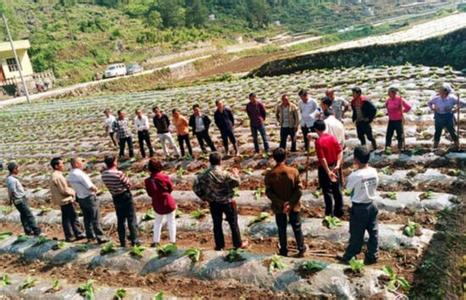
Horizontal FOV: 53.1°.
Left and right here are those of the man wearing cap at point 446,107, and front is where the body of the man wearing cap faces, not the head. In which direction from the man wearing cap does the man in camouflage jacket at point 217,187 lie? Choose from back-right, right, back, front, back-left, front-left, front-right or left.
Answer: front-right

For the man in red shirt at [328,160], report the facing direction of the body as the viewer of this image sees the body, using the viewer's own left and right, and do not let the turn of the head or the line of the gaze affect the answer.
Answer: facing away from the viewer and to the left of the viewer

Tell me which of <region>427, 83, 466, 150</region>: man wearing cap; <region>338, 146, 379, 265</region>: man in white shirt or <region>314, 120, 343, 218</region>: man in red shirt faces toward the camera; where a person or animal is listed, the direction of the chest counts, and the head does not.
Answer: the man wearing cap

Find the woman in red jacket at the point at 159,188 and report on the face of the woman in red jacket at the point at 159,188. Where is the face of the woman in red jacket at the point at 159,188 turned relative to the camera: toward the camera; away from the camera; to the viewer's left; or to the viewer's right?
away from the camera

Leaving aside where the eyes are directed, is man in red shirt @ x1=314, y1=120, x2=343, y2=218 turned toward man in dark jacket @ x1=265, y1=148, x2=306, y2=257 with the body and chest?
no

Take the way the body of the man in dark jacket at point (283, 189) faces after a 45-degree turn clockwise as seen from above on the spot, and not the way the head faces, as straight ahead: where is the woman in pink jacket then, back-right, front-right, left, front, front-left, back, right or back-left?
front

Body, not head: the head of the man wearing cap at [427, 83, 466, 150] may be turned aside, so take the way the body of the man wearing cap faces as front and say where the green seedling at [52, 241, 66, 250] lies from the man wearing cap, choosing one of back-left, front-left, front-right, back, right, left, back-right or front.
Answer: front-right

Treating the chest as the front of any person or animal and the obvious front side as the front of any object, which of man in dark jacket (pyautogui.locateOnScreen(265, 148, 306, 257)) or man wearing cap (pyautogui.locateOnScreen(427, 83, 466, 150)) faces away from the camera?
the man in dark jacket

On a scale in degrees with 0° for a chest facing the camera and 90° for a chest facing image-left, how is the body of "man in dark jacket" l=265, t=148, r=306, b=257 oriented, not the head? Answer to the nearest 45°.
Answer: approximately 180°

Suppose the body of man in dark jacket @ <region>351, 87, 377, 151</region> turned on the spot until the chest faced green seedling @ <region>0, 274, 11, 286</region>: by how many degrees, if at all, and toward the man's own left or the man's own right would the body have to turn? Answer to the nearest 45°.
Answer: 0° — they already face it

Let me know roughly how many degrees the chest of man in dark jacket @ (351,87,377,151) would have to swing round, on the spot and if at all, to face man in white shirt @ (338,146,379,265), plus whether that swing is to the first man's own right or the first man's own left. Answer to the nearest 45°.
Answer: approximately 45° to the first man's own left

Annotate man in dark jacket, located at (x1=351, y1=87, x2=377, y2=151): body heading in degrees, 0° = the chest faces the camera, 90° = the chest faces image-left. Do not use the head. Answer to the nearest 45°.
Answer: approximately 45°

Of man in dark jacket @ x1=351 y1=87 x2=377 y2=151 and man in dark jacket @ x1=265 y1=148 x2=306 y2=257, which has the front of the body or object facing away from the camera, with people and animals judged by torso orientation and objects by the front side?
man in dark jacket @ x1=265 y1=148 x2=306 y2=257

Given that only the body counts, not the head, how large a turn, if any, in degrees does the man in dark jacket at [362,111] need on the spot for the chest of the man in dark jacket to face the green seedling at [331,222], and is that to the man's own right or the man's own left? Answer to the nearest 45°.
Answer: approximately 45° to the man's own left
